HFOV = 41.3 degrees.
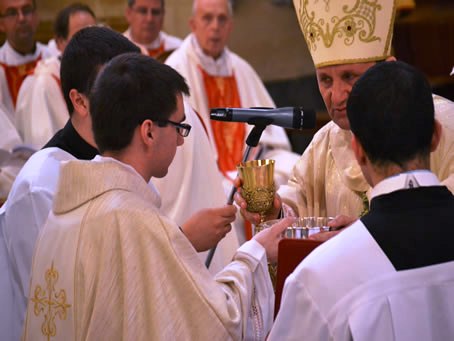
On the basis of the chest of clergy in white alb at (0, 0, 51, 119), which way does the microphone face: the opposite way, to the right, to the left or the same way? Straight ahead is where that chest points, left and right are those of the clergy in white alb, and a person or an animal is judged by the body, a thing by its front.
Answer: to the left

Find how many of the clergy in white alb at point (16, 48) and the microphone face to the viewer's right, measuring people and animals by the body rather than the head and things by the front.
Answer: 1

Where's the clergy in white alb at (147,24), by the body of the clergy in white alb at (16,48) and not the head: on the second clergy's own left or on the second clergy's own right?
on the second clergy's own left

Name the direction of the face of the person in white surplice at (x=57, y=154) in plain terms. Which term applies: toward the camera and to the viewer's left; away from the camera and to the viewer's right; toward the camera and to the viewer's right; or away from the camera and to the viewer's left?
away from the camera and to the viewer's right

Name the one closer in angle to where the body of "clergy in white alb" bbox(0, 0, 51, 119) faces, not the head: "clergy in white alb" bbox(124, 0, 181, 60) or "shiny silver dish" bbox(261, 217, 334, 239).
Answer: the shiny silver dish

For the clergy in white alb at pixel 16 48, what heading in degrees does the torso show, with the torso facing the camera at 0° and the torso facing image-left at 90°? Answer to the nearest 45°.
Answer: approximately 0°

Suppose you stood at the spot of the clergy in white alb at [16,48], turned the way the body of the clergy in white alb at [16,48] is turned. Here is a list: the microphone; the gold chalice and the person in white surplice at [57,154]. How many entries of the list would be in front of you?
3

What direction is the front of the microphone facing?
to the viewer's right

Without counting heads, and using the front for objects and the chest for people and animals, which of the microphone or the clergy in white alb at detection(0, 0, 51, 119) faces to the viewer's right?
the microphone

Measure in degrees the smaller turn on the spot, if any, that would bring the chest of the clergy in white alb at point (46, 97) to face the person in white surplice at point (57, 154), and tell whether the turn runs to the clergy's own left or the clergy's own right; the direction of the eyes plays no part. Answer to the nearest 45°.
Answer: approximately 45° to the clergy's own right

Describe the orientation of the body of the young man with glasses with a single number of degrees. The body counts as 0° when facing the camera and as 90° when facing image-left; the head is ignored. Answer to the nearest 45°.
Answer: approximately 225°
